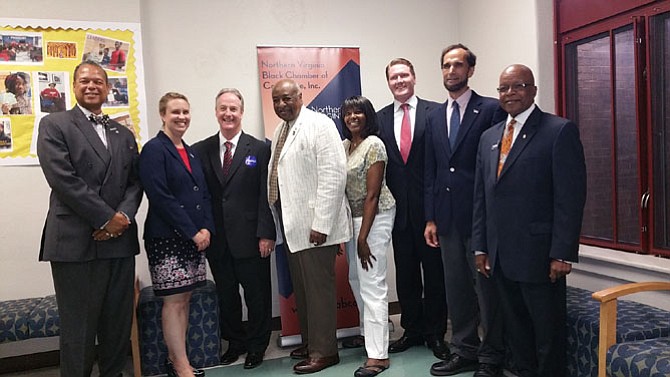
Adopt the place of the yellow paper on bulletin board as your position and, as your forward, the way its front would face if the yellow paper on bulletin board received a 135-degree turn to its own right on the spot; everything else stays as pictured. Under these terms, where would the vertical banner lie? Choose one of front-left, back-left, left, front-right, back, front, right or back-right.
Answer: back-right

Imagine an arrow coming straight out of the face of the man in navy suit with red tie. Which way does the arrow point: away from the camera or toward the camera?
toward the camera

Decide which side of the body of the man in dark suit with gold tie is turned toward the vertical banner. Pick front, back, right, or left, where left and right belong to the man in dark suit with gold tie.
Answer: right

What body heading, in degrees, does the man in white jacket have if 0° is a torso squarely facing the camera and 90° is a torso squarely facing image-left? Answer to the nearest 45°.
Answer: approximately 45°

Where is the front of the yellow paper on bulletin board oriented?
toward the camera

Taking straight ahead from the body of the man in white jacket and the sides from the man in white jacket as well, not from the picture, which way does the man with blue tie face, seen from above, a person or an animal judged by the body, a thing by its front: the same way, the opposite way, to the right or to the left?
the same way

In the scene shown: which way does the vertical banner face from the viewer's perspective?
toward the camera

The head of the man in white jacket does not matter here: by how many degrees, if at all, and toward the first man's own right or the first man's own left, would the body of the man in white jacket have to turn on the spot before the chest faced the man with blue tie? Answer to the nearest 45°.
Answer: approximately 135° to the first man's own left

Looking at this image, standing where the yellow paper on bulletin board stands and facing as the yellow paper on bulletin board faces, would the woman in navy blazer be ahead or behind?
ahead

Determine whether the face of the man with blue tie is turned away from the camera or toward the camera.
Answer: toward the camera

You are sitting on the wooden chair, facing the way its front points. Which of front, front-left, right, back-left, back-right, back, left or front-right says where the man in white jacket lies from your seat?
front-right

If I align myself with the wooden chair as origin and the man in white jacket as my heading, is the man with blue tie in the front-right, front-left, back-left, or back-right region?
front-right

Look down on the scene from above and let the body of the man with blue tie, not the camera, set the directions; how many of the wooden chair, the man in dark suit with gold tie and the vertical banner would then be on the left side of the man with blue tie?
2

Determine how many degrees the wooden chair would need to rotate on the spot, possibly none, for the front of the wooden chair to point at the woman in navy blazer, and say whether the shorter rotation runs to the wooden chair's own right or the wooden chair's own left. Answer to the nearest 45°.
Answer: approximately 45° to the wooden chair's own right

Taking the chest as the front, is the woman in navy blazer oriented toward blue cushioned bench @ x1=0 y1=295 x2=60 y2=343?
no

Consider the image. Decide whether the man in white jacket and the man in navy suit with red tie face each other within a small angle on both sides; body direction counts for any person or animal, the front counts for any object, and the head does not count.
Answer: no

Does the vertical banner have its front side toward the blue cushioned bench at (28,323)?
no

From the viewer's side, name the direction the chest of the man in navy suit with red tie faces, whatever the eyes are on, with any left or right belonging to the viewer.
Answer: facing the viewer
